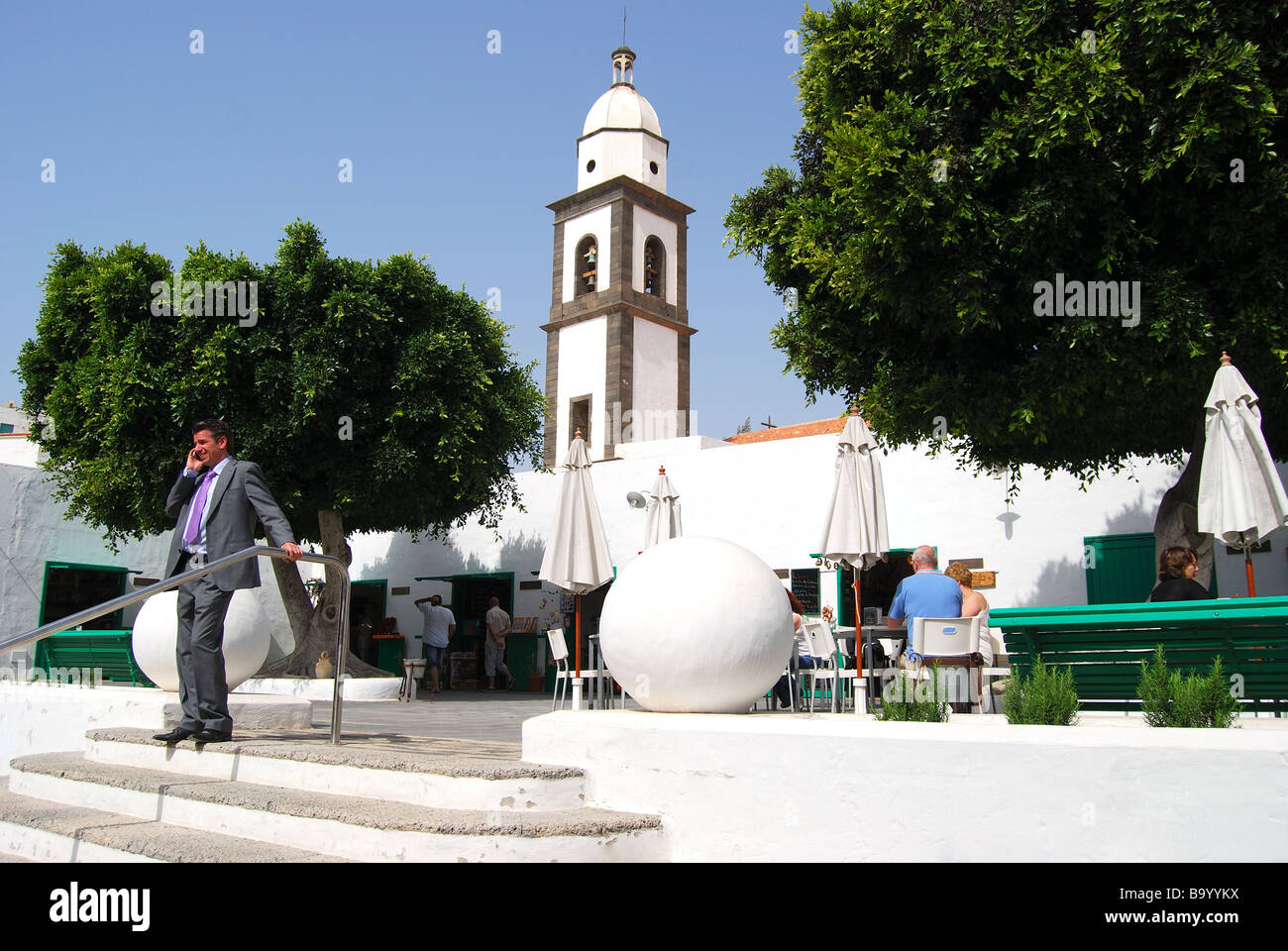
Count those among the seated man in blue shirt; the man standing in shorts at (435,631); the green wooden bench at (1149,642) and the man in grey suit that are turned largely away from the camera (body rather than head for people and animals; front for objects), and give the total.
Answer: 3

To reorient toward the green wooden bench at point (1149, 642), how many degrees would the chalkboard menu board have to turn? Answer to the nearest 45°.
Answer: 0° — it already faces it

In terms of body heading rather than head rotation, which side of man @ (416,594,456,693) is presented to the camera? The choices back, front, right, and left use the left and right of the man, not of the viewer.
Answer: back

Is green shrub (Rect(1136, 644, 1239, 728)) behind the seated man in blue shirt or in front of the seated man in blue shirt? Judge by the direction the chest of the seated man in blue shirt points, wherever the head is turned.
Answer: behind

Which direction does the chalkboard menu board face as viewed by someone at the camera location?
facing the viewer

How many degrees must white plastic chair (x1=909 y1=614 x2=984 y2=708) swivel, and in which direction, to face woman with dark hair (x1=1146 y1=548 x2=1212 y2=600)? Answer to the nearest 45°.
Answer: approximately 45° to its right

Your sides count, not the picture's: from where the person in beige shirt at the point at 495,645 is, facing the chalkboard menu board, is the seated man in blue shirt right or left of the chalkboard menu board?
right

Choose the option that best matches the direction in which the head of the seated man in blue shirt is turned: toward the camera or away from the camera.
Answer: away from the camera

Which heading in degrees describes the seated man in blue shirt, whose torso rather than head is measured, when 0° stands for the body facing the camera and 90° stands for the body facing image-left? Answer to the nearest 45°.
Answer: approximately 180°

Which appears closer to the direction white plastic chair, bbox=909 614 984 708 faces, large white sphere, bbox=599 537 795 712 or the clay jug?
the clay jug

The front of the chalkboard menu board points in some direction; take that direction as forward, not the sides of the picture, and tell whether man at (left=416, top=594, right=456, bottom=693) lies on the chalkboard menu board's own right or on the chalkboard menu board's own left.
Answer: on the chalkboard menu board's own right

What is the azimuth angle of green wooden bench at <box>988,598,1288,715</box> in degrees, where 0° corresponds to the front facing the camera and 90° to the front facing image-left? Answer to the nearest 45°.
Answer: approximately 180°

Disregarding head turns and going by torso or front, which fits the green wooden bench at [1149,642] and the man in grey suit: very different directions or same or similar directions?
very different directions

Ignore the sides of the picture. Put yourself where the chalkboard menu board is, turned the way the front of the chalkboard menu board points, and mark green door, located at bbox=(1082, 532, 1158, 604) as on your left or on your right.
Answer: on your left

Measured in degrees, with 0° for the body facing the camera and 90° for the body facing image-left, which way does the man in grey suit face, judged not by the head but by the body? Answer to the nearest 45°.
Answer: approximately 45°

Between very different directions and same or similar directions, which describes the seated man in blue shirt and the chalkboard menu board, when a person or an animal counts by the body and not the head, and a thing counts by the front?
very different directions

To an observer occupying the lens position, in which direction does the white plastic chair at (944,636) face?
facing away from the viewer

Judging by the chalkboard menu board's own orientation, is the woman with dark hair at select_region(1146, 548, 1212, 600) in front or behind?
in front
